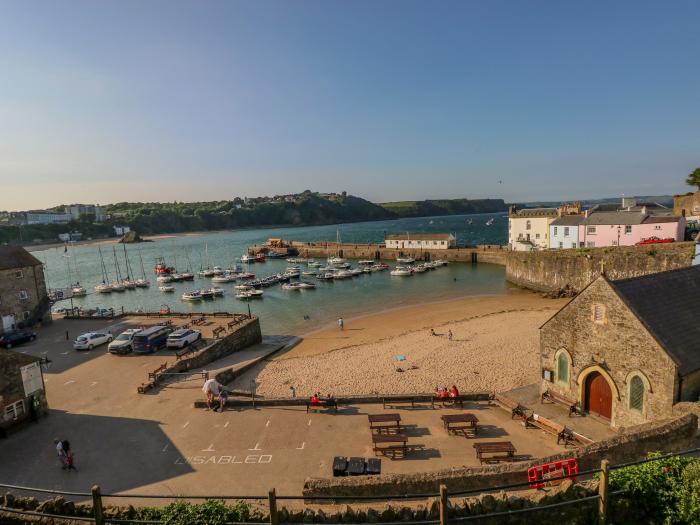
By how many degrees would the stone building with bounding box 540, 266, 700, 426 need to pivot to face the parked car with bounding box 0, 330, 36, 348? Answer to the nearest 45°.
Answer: approximately 45° to its right

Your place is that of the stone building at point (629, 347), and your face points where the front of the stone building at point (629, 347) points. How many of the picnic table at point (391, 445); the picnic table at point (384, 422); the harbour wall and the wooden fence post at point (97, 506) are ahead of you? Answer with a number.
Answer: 3

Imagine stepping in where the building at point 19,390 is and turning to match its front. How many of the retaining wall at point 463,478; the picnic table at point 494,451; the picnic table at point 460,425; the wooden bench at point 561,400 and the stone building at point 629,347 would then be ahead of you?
5

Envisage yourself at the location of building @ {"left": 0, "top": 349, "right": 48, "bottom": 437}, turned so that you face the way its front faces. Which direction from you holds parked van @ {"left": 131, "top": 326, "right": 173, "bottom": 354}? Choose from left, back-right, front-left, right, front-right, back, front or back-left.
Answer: left

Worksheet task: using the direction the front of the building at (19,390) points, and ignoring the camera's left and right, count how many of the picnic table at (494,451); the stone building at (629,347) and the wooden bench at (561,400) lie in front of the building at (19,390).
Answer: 3

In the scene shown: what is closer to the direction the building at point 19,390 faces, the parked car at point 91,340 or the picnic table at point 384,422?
the picnic table

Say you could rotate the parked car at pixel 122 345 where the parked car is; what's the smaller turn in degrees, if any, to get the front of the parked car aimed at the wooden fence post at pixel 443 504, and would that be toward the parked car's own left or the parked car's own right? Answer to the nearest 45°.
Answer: approximately 45° to the parked car's own left

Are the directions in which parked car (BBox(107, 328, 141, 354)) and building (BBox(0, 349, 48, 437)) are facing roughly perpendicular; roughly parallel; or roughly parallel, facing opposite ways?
roughly perpendicular

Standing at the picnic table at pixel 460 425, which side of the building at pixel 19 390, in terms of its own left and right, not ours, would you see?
front

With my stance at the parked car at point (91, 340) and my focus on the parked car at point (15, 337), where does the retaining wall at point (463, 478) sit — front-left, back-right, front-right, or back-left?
back-left

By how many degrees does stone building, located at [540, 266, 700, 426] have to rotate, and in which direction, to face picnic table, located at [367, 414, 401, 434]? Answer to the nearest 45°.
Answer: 0° — it already faces it

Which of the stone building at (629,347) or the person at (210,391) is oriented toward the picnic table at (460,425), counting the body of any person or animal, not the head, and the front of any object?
the stone building

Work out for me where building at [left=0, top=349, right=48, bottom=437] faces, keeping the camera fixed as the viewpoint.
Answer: facing the viewer and to the right of the viewer

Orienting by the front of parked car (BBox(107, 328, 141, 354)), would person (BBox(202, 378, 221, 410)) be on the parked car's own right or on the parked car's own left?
on the parked car's own left

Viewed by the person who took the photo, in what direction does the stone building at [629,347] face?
facing the viewer and to the left of the viewer
